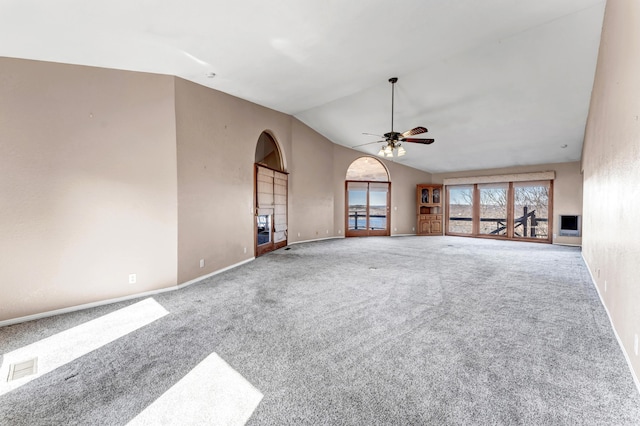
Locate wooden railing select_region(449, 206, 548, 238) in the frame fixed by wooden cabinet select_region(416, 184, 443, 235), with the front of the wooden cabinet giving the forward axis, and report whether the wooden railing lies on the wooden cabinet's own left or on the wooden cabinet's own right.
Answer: on the wooden cabinet's own left

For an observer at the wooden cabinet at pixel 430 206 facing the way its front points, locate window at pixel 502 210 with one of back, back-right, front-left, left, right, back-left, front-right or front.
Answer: left

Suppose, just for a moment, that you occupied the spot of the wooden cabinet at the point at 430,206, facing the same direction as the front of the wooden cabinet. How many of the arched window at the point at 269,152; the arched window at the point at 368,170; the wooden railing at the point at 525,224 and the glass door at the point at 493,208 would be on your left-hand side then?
2

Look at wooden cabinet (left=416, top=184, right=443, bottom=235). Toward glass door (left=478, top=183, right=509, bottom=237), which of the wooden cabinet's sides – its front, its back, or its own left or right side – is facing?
left

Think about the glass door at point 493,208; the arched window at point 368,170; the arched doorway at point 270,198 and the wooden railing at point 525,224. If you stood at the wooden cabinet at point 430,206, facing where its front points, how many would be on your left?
2

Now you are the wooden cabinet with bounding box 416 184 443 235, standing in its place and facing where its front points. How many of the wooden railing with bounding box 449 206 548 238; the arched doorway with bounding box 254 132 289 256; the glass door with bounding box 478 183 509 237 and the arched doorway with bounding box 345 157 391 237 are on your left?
2

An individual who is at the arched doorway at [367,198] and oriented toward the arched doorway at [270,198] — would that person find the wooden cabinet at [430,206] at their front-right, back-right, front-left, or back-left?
back-left

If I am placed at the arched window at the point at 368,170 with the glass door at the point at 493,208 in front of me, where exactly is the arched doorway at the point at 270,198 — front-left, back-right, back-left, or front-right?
back-right

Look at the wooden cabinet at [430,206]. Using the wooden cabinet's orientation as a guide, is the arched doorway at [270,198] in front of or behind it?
in front

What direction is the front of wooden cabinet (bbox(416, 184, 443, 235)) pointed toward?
toward the camera

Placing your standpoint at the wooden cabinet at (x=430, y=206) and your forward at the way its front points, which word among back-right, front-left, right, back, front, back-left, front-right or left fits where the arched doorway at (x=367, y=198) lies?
front-right

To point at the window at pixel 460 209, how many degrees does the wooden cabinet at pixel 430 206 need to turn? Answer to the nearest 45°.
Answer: approximately 90° to its left

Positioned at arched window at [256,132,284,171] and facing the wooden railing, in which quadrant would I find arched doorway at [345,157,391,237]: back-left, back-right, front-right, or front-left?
front-left

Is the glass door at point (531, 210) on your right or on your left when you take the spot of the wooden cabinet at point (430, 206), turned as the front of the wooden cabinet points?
on your left
